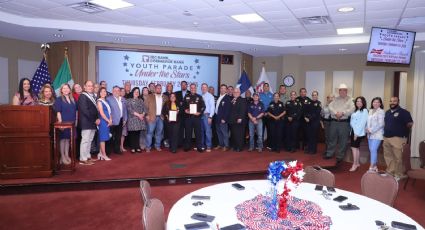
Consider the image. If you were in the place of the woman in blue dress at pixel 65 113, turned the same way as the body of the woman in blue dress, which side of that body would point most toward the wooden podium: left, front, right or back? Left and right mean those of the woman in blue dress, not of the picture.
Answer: right

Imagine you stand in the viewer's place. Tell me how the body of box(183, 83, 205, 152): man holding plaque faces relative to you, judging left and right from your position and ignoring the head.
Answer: facing the viewer

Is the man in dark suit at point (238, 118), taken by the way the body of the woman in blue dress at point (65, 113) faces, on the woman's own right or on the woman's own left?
on the woman's own left

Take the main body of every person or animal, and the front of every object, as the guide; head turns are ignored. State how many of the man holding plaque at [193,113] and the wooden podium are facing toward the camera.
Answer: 2

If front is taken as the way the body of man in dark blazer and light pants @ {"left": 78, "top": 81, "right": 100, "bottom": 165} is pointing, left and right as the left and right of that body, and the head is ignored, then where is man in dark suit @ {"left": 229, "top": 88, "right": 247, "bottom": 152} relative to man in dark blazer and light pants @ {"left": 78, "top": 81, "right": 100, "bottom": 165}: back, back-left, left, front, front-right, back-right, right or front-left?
front-left

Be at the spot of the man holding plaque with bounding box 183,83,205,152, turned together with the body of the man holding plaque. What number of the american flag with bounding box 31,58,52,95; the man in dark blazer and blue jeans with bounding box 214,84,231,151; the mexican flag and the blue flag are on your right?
2

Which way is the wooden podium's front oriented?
toward the camera

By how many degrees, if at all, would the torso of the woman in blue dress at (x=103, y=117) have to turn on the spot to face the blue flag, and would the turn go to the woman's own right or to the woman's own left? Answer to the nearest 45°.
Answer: approximately 90° to the woman's own left

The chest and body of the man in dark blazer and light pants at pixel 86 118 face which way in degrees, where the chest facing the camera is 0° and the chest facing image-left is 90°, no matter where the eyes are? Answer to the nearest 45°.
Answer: approximately 315°

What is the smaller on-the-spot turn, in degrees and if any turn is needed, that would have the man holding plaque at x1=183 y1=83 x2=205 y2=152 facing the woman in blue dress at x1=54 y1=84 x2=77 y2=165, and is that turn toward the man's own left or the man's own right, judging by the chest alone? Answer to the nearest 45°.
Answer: approximately 45° to the man's own right

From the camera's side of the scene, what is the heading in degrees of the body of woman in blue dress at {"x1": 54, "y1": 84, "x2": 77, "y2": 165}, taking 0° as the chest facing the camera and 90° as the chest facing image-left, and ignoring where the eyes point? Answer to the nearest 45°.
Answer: approximately 315°
